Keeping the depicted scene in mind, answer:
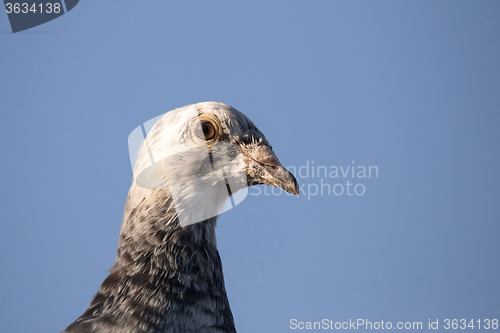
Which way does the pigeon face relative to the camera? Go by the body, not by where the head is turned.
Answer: to the viewer's right
